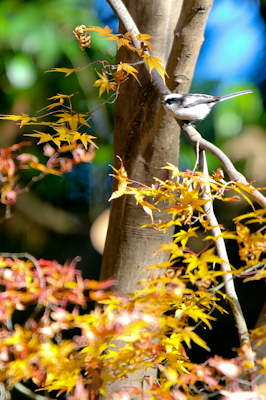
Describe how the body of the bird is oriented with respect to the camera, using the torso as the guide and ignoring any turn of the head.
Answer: to the viewer's left
